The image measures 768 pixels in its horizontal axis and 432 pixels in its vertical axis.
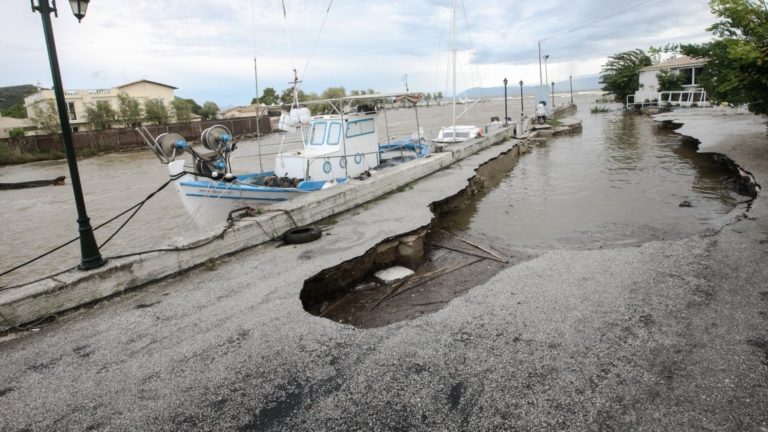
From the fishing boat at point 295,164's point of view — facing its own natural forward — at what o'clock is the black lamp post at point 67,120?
The black lamp post is roughly at 11 o'clock from the fishing boat.

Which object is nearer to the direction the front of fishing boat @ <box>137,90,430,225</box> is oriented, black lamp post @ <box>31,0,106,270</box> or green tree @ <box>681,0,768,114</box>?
the black lamp post

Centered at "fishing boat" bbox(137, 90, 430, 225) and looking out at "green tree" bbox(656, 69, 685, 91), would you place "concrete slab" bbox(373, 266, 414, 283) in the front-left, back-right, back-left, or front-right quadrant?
back-right

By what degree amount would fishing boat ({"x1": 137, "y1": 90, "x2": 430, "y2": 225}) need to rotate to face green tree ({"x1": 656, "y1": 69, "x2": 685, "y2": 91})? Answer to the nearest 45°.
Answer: approximately 180°

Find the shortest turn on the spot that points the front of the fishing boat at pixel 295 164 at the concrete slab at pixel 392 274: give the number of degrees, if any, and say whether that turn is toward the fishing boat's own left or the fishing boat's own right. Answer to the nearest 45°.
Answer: approximately 45° to the fishing boat's own left

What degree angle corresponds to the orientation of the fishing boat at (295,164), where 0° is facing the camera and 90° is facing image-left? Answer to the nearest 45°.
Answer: approximately 45°

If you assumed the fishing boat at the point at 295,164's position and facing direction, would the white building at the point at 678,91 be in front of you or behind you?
behind

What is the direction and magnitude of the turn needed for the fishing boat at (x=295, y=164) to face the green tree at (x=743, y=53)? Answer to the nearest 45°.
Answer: approximately 135° to its left

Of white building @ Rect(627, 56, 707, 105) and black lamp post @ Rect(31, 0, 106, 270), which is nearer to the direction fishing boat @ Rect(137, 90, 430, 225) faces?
the black lamp post
